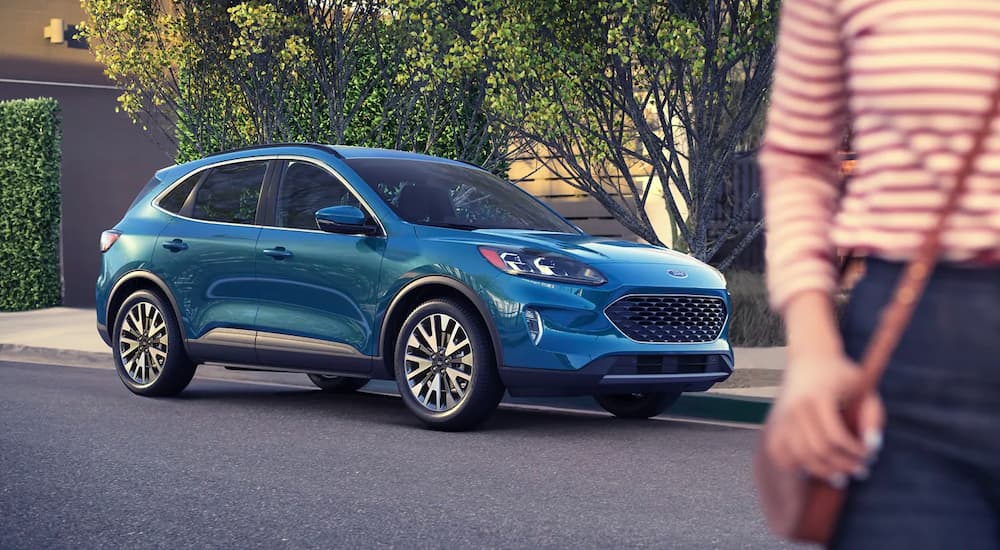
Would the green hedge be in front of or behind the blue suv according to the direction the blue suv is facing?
behind

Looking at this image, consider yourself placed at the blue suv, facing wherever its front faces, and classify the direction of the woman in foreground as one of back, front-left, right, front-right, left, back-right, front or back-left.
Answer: front-right

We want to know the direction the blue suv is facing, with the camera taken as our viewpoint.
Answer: facing the viewer and to the right of the viewer

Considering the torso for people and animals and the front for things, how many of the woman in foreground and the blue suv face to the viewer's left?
0
